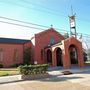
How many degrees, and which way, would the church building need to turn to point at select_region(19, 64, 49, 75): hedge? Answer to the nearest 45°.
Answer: approximately 45° to its right

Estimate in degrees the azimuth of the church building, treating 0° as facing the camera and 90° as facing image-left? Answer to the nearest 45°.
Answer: approximately 315°
